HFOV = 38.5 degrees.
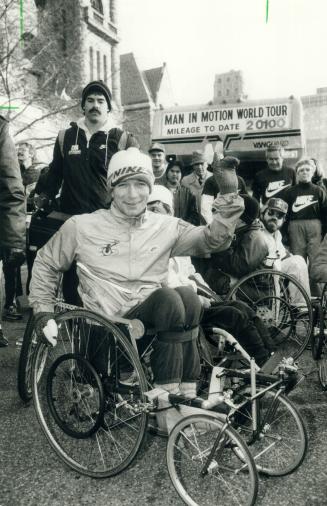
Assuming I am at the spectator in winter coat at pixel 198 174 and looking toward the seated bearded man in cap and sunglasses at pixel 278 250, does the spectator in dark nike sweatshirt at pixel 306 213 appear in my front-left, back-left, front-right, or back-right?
front-left

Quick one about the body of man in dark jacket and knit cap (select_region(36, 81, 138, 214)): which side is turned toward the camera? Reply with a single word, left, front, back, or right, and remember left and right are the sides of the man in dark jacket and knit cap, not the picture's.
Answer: front

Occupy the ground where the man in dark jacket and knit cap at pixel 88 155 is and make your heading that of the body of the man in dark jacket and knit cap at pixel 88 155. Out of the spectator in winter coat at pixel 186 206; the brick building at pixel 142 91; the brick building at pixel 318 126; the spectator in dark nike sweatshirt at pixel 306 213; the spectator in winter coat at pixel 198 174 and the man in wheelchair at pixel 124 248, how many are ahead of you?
1

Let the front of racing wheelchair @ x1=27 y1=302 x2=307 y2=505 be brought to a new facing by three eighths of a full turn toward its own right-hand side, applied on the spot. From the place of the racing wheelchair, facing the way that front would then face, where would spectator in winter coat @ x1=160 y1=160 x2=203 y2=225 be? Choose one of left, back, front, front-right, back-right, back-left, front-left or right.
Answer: right

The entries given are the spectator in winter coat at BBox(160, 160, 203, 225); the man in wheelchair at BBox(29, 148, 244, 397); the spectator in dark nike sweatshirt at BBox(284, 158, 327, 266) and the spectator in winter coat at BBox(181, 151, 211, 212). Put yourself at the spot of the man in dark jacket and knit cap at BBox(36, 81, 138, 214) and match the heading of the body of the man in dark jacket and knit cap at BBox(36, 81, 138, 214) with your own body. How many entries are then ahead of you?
1

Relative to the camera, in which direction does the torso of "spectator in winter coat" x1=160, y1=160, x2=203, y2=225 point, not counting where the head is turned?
toward the camera

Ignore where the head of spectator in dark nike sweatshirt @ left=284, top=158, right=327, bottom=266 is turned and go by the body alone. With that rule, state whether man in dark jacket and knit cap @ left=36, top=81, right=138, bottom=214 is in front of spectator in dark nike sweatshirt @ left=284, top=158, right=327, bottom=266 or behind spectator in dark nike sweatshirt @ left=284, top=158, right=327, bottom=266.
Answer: in front

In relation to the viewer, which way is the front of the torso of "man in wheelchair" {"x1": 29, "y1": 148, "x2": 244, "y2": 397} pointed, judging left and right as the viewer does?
facing the viewer and to the right of the viewer

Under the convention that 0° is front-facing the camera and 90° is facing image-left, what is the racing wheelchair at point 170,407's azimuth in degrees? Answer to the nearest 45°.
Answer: approximately 315°

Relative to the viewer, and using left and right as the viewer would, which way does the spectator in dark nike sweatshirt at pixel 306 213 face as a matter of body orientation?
facing the viewer

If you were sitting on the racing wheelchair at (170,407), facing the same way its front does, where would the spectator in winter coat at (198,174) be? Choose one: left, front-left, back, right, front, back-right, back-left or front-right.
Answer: back-left
